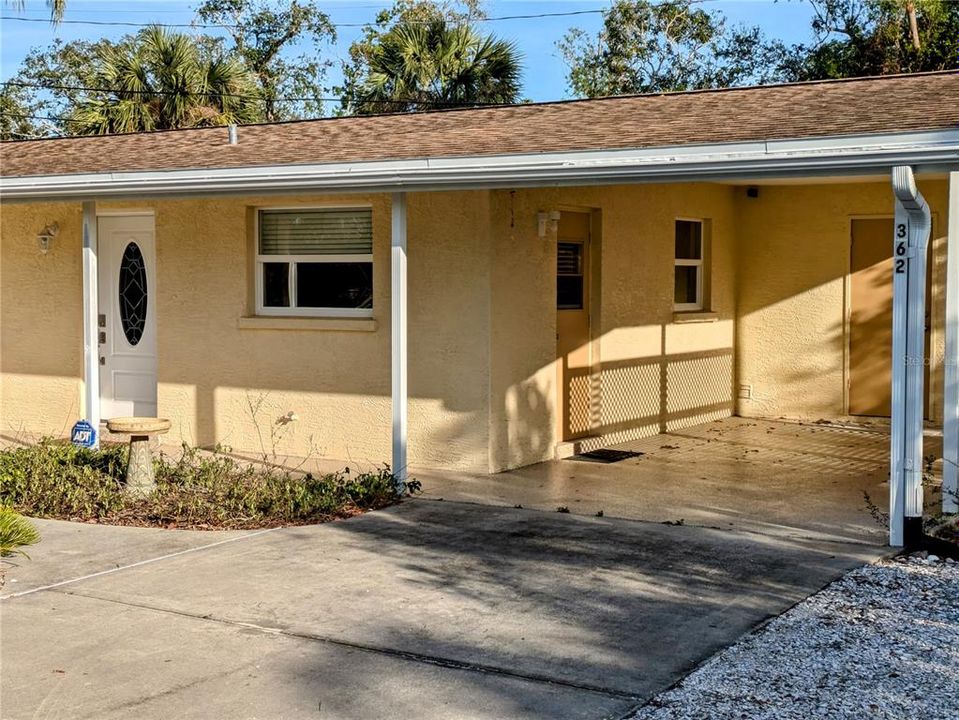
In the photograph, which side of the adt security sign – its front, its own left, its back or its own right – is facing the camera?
front

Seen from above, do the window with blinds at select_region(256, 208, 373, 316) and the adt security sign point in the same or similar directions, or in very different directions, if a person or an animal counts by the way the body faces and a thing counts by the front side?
same or similar directions

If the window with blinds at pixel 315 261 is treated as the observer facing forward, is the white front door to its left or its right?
on its right

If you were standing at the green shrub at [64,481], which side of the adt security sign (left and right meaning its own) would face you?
front

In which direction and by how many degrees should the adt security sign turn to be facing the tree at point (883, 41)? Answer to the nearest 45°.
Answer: approximately 135° to its left

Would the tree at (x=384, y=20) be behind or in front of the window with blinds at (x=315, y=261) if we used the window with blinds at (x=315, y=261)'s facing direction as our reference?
behind

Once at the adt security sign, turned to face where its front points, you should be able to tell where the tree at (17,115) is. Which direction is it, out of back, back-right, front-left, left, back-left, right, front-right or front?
back

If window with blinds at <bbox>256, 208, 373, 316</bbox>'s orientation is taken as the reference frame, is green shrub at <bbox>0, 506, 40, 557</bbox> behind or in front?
in front

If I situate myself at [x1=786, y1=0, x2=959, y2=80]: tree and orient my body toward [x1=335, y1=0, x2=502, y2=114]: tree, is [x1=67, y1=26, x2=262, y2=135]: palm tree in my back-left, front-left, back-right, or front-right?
front-left

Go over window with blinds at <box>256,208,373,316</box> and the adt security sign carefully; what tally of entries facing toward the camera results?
2

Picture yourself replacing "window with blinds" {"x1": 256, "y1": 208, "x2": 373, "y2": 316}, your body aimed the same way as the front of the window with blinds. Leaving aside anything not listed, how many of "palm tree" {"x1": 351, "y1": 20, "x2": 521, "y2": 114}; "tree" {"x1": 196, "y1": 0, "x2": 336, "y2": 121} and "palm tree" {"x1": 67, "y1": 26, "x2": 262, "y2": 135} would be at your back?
3

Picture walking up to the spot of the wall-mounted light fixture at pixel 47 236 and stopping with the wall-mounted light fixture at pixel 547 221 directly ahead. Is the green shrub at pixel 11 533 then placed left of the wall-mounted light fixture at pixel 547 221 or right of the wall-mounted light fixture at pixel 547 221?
right

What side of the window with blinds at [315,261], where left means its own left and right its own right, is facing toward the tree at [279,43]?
back

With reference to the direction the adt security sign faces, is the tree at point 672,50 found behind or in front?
behind

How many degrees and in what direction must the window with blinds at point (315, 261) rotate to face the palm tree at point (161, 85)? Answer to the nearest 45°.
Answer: approximately 180°

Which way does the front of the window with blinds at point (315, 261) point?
toward the camera

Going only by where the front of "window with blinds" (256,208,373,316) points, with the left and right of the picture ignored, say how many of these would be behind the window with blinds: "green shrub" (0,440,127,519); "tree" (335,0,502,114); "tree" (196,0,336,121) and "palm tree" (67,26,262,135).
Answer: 3

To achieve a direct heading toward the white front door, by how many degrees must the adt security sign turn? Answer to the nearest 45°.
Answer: approximately 180°
